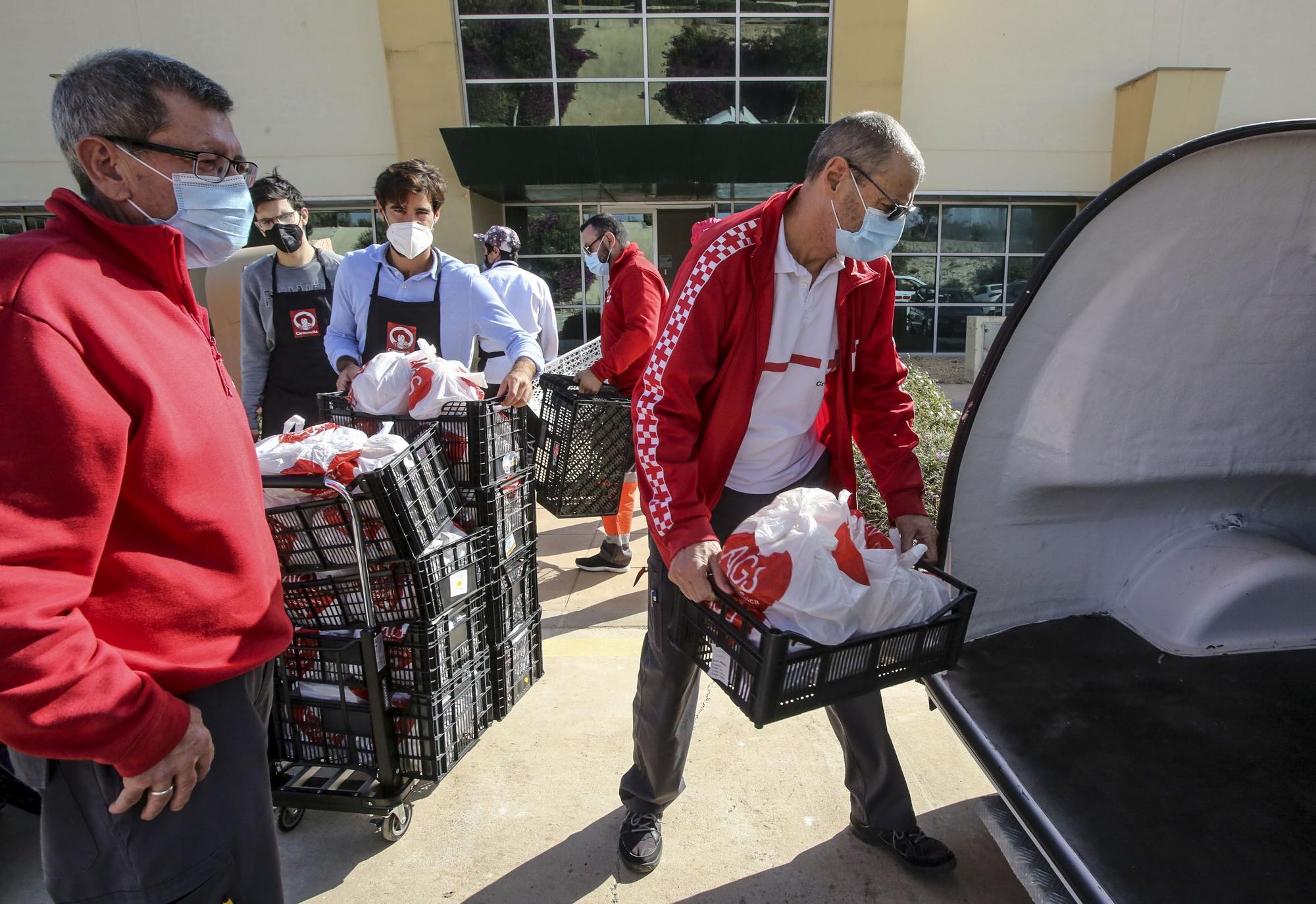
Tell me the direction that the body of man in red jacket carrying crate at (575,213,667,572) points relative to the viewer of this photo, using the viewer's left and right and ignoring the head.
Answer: facing to the left of the viewer

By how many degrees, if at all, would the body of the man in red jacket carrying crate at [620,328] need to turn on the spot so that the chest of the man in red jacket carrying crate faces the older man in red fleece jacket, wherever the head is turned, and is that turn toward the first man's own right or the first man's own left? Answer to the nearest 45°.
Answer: approximately 90° to the first man's own left

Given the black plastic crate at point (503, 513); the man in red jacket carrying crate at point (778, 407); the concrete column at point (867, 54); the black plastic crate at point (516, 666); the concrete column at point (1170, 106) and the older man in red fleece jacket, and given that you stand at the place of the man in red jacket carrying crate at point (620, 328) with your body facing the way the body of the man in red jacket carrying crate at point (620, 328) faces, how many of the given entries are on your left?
4

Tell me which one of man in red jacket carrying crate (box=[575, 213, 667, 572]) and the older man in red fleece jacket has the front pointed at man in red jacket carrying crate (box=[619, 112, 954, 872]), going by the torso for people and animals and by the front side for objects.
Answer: the older man in red fleece jacket

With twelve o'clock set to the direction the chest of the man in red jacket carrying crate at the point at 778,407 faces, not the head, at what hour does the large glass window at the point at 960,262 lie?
The large glass window is roughly at 8 o'clock from the man in red jacket carrying crate.

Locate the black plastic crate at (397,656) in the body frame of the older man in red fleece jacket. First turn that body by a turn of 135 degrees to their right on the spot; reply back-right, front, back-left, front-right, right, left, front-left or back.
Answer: back

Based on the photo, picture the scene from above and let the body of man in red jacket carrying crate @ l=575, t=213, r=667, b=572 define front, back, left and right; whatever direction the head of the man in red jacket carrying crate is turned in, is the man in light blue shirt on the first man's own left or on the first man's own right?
on the first man's own left

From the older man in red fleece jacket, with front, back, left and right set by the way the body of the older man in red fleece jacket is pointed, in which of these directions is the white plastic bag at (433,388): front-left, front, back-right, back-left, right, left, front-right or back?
front-left

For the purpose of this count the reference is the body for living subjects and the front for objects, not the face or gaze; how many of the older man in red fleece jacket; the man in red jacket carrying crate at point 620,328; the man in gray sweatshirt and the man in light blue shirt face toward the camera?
2

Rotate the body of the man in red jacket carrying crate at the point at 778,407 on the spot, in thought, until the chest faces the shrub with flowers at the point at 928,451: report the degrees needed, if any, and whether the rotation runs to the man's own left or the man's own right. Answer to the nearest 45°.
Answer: approximately 135° to the man's own left

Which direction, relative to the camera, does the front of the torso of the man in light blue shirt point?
toward the camera

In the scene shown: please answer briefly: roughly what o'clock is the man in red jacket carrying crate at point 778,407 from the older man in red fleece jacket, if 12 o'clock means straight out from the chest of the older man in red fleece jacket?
The man in red jacket carrying crate is roughly at 12 o'clock from the older man in red fleece jacket.

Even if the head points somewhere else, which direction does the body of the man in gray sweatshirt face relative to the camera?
toward the camera

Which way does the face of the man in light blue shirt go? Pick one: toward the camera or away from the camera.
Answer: toward the camera

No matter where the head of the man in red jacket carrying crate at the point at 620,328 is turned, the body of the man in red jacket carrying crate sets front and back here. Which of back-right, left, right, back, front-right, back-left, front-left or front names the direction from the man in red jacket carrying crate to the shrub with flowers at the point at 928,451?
back

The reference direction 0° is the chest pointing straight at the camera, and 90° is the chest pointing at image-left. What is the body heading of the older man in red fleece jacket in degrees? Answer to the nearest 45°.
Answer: approximately 270°

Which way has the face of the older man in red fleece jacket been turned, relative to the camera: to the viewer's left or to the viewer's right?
to the viewer's right

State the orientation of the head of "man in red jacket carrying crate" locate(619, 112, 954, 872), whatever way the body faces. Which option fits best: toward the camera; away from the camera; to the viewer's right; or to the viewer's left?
to the viewer's right

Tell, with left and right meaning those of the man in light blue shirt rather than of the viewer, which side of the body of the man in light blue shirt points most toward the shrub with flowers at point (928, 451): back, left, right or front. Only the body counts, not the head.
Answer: left

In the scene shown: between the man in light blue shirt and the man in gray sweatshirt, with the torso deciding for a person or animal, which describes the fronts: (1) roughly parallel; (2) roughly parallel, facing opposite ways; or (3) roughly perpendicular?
roughly parallel
